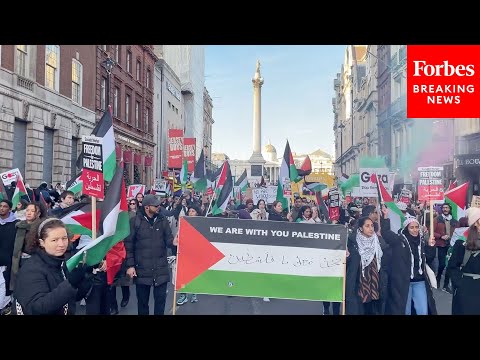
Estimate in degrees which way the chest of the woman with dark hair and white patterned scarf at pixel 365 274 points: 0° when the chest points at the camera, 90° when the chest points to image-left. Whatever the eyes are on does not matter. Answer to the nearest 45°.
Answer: approximately 315°

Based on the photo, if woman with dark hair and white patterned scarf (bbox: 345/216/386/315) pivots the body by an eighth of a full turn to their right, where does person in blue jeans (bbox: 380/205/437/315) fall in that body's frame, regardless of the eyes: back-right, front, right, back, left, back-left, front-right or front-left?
left

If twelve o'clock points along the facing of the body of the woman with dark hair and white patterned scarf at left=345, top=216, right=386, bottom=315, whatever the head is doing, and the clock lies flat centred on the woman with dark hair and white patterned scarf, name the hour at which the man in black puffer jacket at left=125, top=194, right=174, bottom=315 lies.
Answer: The man in black puffer jacket is roughly at 4 o'clock from the woman with dark hair and white patterned scarf.

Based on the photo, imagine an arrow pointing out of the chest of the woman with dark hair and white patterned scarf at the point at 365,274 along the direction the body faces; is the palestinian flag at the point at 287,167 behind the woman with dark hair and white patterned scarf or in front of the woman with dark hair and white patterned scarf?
behind

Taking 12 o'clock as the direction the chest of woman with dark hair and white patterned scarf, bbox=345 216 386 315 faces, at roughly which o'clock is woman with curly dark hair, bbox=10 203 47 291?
woman with curly dark hair, bbox=10 203 47 291 is roughly at 4 o'clock from woman with dark hair and white patterned scarf, bbox=345 216 386 315.

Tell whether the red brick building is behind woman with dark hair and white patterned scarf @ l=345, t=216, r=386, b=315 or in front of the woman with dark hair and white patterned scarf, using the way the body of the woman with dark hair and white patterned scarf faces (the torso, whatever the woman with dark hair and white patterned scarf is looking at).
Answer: behind

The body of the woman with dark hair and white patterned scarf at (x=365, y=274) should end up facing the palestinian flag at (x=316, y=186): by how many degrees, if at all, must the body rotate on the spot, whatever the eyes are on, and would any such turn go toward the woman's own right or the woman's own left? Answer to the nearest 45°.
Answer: approximately 135° to the woman's own left
